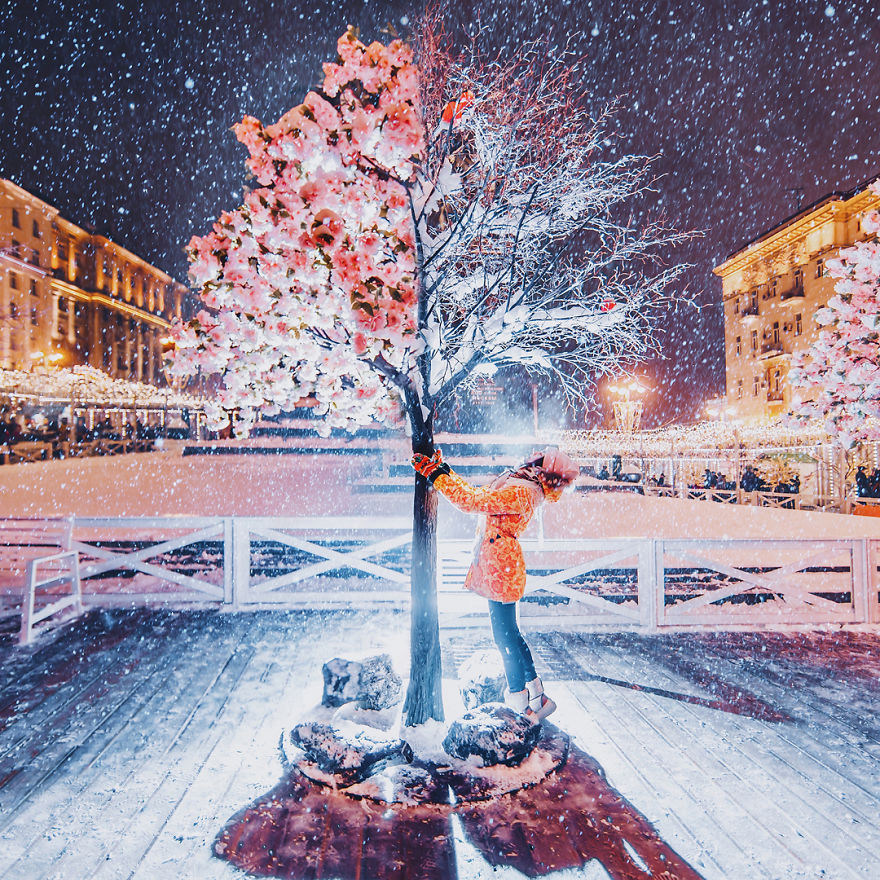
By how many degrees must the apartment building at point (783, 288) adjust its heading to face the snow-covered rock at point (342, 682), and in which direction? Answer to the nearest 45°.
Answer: approximately 45° to its left

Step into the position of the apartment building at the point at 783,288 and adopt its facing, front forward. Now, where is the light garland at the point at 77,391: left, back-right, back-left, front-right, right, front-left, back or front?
front

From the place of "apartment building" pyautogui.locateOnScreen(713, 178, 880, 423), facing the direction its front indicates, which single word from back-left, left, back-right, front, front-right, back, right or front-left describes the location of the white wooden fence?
front-left

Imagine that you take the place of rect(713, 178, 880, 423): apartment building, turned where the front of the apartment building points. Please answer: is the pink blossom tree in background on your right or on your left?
on your left

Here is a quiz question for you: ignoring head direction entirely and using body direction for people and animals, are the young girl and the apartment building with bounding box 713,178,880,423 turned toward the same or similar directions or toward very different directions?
same or similar directions

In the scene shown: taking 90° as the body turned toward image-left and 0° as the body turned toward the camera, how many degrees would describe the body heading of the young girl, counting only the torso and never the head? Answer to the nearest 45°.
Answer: approximately 90°

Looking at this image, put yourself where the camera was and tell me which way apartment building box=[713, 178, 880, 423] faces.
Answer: facing the viewer and to the left of the viewer

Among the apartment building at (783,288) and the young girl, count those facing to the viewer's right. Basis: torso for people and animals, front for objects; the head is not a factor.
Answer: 0

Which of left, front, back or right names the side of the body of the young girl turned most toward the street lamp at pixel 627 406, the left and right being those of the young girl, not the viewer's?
right

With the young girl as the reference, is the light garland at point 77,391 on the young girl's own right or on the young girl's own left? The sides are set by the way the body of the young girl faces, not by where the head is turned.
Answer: on the young girl's own right

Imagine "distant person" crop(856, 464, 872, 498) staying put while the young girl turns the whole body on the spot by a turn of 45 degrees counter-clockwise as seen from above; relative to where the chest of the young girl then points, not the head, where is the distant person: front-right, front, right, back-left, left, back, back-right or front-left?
back
